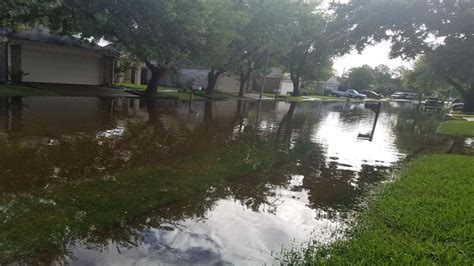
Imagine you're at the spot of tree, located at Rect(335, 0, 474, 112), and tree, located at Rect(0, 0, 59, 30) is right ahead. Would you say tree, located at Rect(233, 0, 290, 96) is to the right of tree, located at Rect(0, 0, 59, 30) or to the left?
right

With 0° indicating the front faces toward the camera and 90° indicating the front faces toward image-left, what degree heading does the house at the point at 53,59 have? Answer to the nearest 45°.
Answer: approximately 315°

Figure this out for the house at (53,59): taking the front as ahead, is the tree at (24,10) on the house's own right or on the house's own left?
on the house's own right

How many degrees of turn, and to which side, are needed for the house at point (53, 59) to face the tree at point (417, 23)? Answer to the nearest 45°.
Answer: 0° — it already faces it

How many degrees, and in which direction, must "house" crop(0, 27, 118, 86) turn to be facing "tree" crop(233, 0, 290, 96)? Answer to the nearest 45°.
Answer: approximately 45° to its left
